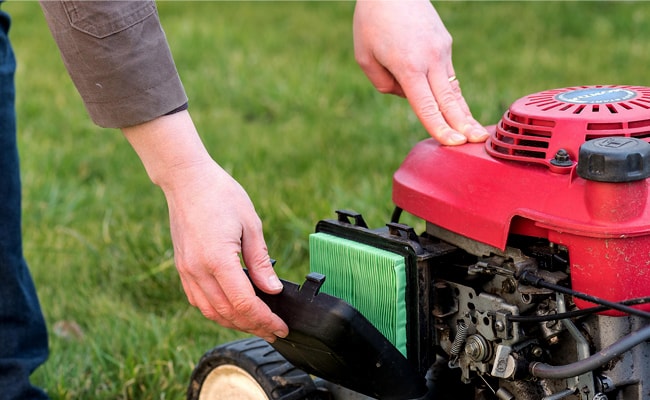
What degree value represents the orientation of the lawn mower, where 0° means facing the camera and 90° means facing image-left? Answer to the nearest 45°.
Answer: approximately 135°
